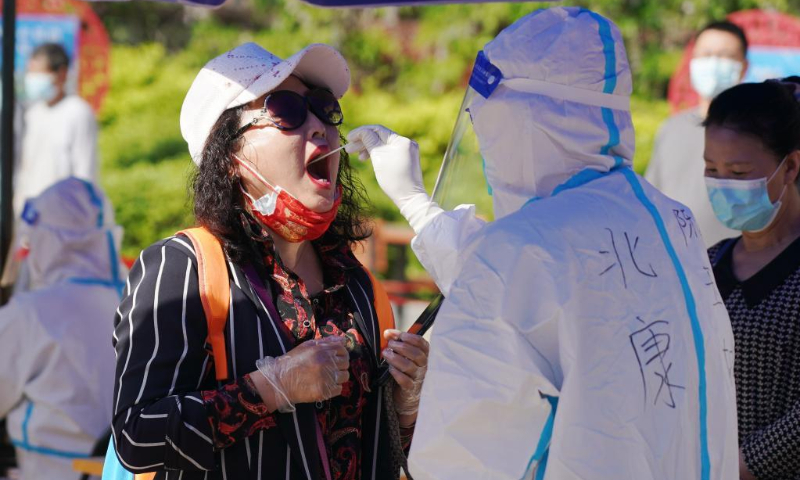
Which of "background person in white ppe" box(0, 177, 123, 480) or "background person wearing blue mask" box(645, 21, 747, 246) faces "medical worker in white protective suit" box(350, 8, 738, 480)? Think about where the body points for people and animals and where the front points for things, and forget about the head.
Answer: the background person wearing blue mask

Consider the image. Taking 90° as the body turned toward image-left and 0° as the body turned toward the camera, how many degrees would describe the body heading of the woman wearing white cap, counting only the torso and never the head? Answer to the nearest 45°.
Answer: approximately 315°

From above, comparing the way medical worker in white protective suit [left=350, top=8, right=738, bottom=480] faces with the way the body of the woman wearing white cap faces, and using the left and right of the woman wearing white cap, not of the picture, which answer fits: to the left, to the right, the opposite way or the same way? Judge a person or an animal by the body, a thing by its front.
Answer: the opposite way

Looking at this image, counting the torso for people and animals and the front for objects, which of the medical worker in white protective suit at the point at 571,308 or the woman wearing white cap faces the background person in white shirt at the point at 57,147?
the medical worker in white protective suit

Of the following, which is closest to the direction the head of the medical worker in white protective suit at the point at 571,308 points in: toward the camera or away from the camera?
away from the camera

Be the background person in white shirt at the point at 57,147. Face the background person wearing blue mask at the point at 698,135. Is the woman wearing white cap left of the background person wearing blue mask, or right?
right

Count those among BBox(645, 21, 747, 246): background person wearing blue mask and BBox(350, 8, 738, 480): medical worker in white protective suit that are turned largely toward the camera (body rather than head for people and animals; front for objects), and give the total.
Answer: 1

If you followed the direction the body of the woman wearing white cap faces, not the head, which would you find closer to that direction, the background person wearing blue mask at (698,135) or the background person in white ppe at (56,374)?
the background person wearing blue mask

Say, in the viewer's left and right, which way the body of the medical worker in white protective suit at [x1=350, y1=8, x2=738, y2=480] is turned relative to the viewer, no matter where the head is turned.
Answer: facing away from the viewer and to the left of the viewer

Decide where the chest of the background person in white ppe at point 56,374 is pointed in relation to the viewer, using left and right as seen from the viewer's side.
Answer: facing away from the viewer and to the left of the viewer

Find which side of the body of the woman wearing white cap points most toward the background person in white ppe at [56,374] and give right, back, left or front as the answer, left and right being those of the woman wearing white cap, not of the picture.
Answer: back

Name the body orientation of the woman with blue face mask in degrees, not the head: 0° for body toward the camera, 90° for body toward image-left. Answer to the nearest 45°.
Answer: approximately 45°
